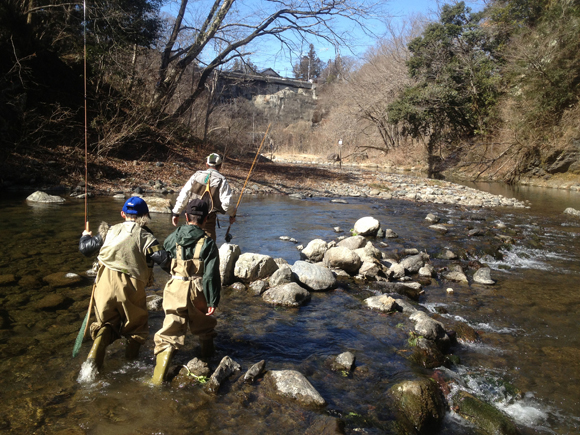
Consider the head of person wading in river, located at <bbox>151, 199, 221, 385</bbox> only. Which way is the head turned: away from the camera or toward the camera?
away from the camera

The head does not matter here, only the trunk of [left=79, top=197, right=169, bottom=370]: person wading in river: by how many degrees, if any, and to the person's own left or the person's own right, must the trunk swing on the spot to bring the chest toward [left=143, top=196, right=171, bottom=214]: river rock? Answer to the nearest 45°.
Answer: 0° — they already face it

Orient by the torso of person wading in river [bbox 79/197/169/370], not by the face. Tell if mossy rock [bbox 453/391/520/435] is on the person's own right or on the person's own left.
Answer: on the person's own right

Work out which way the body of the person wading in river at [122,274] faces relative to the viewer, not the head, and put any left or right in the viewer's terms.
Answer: facing away from the viewer

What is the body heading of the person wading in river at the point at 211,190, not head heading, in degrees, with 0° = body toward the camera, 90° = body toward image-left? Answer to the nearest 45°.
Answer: approximately 180°

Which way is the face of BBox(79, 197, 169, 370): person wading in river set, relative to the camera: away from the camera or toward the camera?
away from the camera
